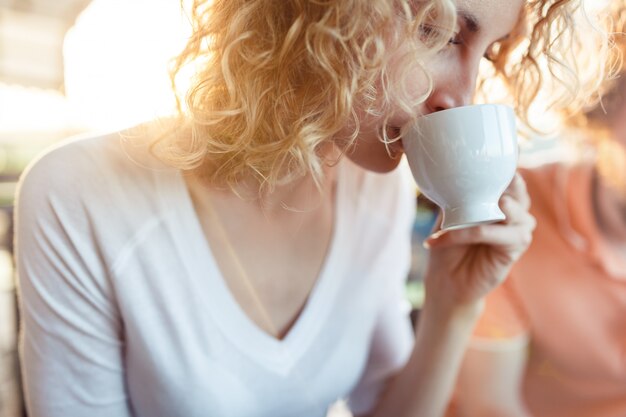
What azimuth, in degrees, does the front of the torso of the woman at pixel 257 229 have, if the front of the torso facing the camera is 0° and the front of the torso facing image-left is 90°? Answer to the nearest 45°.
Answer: approximately 315°

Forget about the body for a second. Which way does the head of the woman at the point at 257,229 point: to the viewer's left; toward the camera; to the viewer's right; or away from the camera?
to the viewer's right

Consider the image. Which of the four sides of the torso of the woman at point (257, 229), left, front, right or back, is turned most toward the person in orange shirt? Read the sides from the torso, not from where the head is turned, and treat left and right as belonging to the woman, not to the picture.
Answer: left
